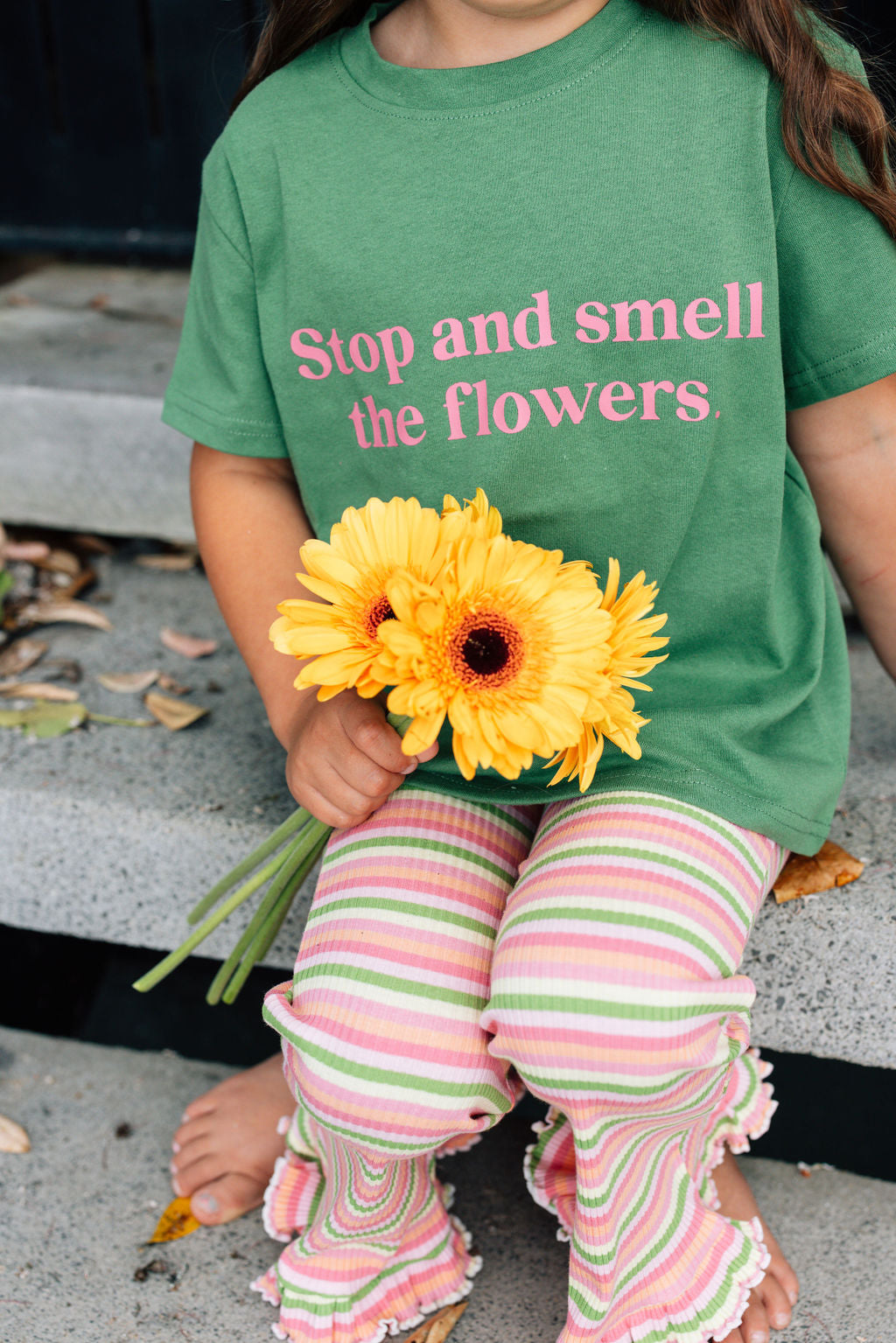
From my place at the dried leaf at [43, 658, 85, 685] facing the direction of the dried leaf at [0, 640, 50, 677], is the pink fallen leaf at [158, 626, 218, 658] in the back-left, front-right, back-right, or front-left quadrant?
back-right

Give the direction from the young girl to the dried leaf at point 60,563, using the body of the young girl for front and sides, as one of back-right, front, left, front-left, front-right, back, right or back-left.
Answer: back-right

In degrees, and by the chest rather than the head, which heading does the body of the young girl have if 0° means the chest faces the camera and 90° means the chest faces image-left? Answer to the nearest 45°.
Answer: approximately 0°

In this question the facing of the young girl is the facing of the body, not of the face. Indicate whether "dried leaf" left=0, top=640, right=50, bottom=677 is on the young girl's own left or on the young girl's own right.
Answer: on the young girl's own right

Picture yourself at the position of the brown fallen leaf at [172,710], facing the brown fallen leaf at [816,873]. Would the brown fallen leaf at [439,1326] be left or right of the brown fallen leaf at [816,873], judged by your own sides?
right

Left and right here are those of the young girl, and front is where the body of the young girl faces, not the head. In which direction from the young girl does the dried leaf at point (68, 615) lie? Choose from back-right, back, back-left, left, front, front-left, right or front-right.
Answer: back-right

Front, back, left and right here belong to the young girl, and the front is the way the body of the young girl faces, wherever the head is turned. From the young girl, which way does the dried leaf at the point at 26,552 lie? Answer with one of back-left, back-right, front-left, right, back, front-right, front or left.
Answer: back-right
